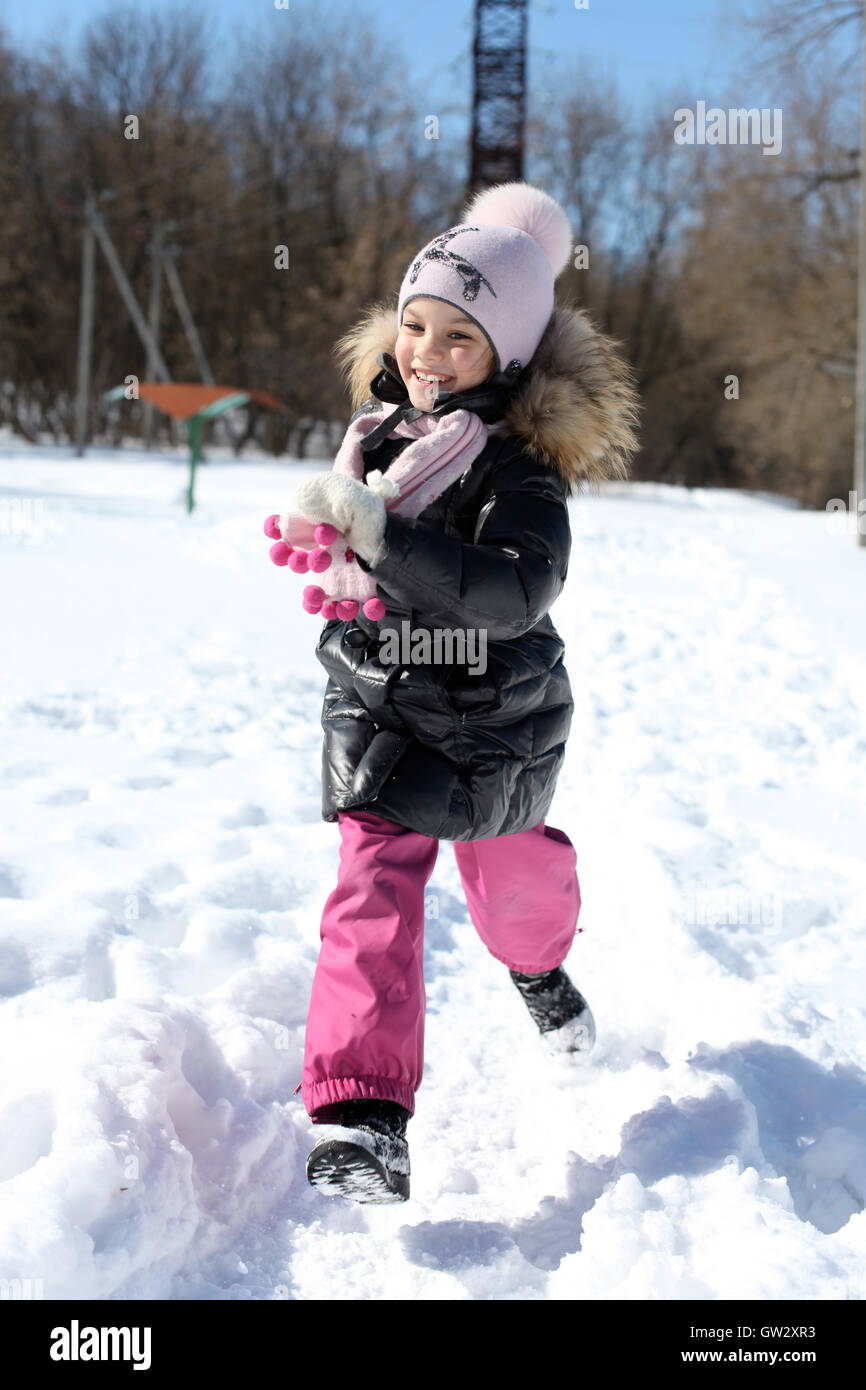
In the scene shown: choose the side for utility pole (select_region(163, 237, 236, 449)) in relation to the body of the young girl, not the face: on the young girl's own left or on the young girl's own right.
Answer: on the young girl's own right

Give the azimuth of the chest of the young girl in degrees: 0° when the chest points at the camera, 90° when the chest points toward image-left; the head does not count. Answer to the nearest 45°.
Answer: approximately 45°

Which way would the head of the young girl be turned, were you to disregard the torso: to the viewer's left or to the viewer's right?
to the viewer's left

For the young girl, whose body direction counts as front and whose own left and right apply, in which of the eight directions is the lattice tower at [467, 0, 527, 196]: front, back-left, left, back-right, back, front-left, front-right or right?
back-right
